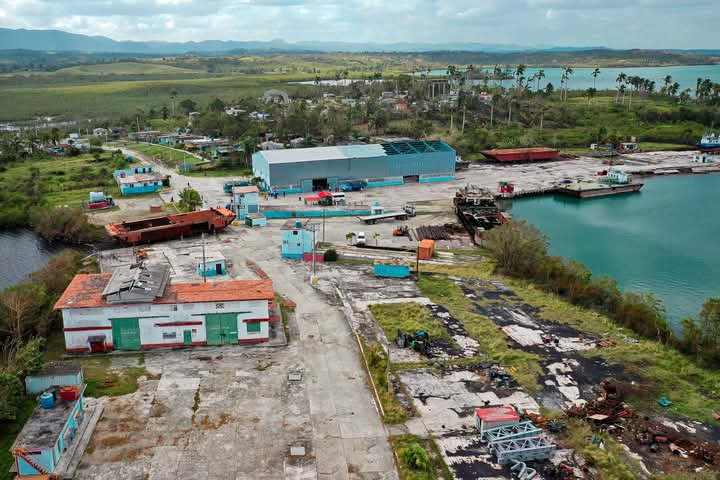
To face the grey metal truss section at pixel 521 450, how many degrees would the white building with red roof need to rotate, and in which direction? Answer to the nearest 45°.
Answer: approximately 45° to its left

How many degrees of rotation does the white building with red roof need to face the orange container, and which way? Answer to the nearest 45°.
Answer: approximately 135° to its left

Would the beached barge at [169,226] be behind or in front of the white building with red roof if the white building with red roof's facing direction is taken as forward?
behind

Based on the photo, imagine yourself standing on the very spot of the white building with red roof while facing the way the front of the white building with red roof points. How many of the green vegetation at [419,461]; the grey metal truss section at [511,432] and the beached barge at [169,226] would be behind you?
1

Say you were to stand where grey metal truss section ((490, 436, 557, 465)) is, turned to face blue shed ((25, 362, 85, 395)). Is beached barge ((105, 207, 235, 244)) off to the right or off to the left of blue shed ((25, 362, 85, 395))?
right

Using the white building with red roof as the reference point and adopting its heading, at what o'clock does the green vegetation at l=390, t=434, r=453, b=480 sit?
The green vegetation is roughly at 11 o'clock from the white building with red roof.

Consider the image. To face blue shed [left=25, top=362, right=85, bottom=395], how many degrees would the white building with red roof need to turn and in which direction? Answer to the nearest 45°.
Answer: approximately 45° to its right

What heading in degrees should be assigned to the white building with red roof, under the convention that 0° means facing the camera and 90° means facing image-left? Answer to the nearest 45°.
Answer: approximately 0°

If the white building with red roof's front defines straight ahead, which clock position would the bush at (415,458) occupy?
The bush is roughly at 11 o'clock from the white building with red roof.

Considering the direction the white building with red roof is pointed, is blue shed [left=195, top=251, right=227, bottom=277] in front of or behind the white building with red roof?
behind
